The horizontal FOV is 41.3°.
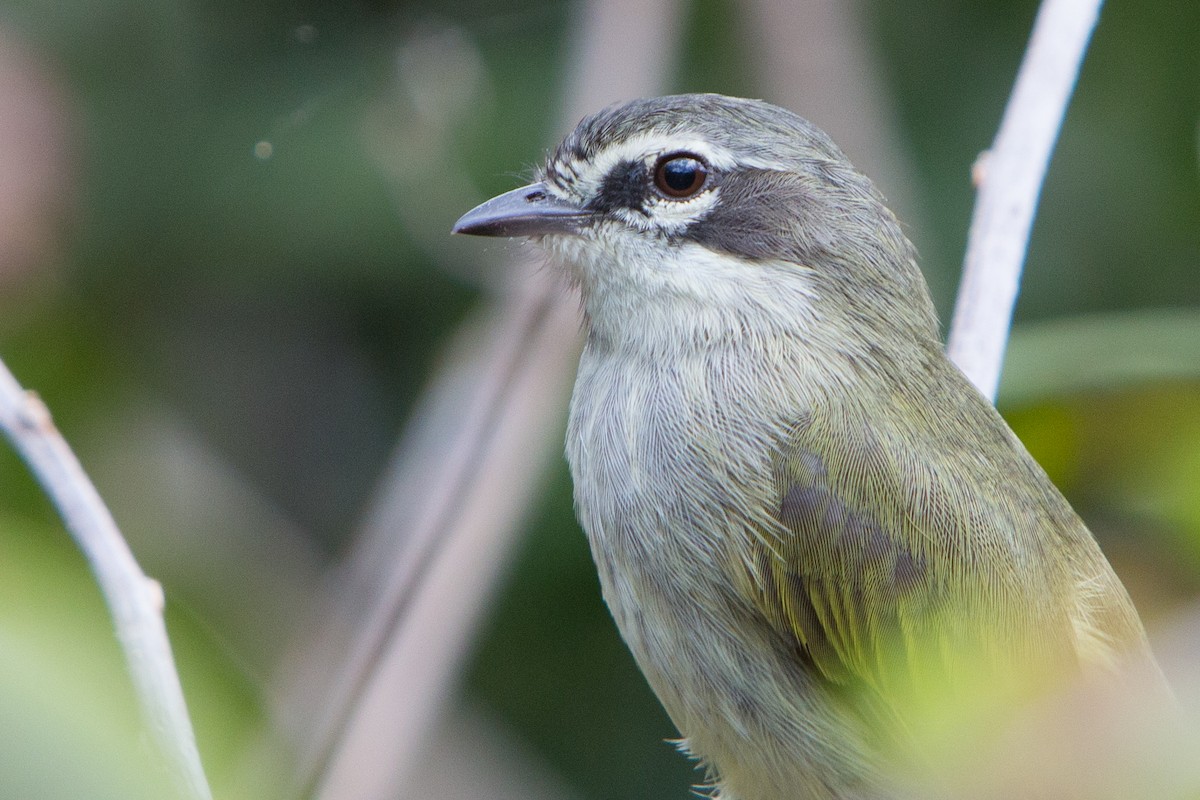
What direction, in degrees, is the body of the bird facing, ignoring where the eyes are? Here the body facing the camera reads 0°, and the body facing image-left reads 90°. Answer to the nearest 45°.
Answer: approximately 90°
